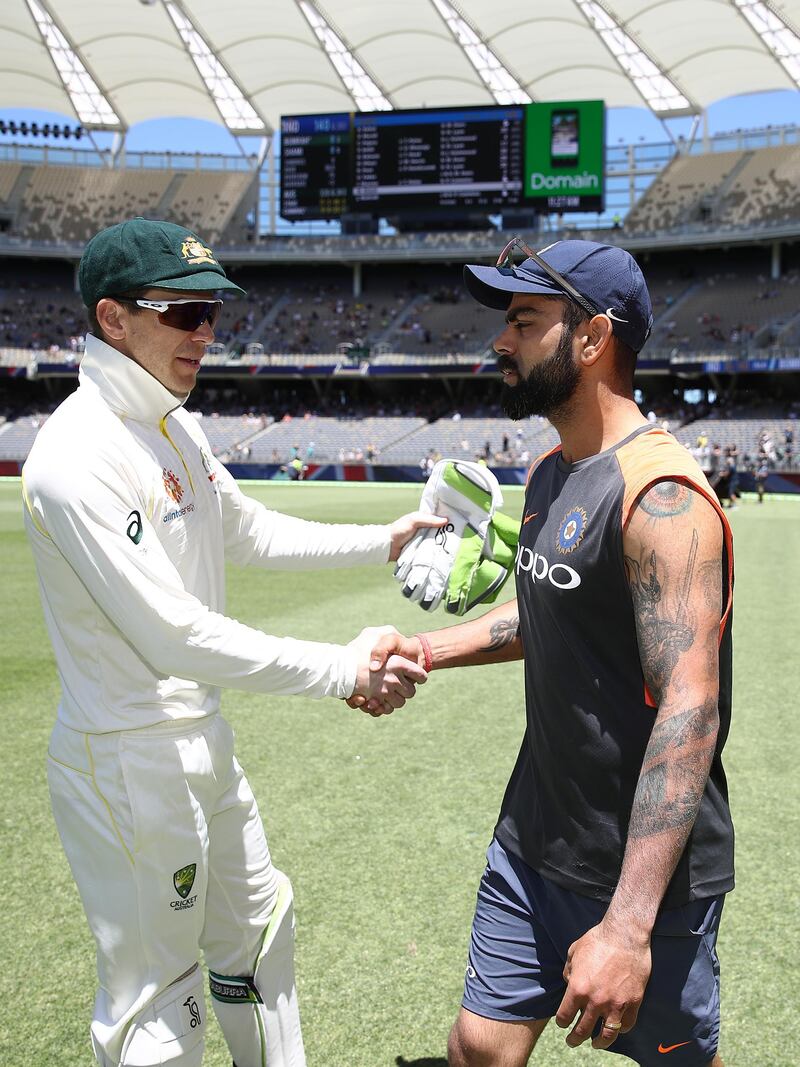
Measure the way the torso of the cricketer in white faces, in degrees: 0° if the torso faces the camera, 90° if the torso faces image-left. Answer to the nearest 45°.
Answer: approximately 315°

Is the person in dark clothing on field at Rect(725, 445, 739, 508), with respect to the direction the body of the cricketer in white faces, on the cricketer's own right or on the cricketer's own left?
on the cricketer's own left
